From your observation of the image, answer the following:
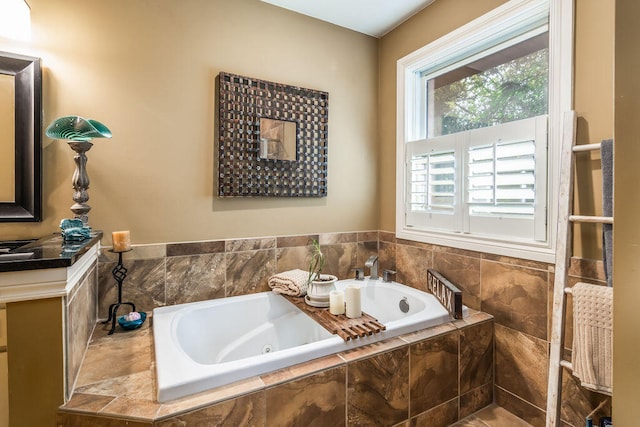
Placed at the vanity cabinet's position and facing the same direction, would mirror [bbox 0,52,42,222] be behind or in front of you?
behind

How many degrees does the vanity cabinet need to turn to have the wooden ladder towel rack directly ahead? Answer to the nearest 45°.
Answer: approximately 45° to its left

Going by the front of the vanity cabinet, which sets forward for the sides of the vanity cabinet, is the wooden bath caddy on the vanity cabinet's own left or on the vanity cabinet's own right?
on the vanity cabinet's own left

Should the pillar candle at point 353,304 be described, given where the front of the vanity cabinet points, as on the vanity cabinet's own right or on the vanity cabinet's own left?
on the vanity cabinet's own left

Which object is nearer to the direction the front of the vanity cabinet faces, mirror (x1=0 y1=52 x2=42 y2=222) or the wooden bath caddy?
the wooden bath caddy

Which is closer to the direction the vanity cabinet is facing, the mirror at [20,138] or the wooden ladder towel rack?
the wooden ladder towel rack

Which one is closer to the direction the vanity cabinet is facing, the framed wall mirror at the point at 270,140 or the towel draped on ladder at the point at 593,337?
the towel draped on ladder
